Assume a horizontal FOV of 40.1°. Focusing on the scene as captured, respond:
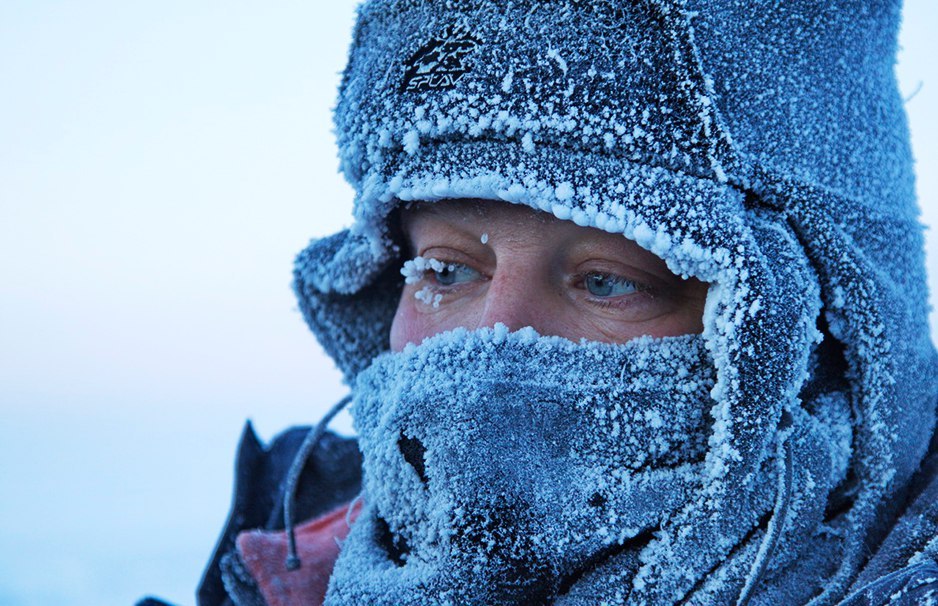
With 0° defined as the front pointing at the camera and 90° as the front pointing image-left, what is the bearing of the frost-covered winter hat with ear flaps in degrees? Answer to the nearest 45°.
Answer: approximately 45°
